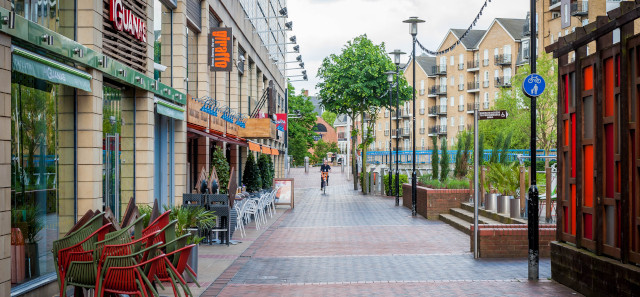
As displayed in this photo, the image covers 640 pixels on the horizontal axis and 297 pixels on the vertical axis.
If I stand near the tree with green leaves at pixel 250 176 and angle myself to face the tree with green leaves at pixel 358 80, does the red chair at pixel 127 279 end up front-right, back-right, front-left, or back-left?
back-right

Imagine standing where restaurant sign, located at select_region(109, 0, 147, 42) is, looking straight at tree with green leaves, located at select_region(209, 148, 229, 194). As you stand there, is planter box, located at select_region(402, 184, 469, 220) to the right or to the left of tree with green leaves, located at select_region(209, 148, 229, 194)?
right

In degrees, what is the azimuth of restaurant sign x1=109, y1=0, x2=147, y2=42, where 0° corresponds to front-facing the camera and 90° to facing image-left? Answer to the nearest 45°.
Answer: approximately 315°

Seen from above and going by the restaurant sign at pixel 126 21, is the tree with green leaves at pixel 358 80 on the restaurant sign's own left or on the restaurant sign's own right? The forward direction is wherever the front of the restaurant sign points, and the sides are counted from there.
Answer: on the restaurant sign's own left

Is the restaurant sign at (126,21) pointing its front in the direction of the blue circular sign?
yes

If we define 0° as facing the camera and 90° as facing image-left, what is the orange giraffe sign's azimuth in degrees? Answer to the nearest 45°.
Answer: approximately 0°

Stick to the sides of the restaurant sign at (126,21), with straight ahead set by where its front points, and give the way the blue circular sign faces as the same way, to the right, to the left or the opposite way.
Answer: to the right

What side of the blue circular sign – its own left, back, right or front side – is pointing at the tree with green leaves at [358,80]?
back

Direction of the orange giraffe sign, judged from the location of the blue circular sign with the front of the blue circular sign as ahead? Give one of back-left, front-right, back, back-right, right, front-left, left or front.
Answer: back-right

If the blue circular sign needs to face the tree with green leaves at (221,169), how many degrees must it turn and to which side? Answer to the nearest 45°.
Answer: approximately 135° to its right
